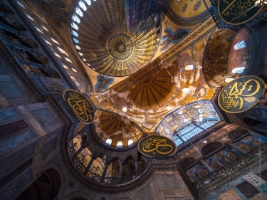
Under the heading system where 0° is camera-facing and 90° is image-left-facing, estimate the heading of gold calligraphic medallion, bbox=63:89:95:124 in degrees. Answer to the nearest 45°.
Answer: approximately 315°

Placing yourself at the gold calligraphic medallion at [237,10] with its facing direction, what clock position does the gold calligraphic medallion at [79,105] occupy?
the gold calligraphic medallion at [79,105] is roughly at 12 o'clock from the gold calligraphic medallion at [237,10].

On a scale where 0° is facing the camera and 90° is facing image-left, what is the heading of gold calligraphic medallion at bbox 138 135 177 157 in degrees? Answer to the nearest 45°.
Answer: approximately 0°

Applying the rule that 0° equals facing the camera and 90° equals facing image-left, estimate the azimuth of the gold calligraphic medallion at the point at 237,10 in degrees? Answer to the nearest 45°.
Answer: approximately 45°

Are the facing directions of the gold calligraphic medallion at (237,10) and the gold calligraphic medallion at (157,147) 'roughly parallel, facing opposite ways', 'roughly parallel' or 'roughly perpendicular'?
roughly perpendicular

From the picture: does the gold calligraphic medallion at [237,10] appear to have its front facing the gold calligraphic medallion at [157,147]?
no
